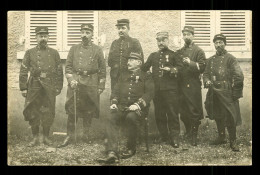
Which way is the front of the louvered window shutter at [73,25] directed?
toward the camera
